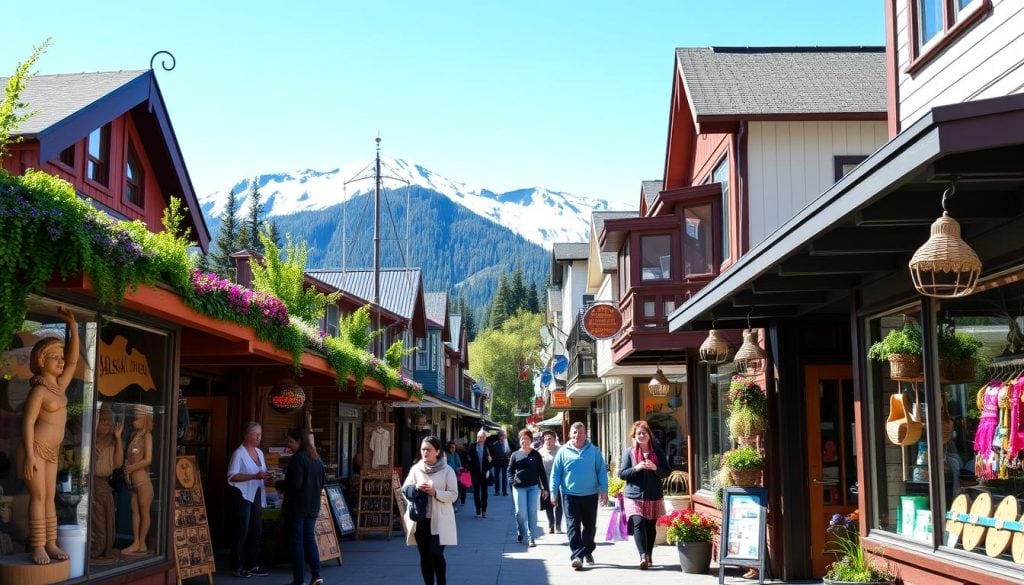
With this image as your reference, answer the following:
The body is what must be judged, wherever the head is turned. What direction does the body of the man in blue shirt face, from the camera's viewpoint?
toward the camera

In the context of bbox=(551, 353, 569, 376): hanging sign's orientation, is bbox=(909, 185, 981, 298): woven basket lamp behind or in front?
in front

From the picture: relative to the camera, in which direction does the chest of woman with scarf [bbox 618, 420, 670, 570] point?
toward the camera

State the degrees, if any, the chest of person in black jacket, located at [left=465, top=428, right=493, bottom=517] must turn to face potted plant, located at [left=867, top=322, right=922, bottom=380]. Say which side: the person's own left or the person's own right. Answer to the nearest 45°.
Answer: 0° — they already face it

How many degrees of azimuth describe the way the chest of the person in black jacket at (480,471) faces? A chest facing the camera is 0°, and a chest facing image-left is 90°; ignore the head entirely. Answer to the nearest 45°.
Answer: approximately 0°

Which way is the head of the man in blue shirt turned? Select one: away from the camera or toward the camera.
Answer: toward the camera

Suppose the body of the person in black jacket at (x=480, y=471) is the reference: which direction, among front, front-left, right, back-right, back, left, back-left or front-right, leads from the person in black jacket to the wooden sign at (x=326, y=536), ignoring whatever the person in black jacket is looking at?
front

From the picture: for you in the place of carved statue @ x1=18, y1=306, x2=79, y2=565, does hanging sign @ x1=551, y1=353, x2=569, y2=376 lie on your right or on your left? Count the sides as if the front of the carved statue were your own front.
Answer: on your left

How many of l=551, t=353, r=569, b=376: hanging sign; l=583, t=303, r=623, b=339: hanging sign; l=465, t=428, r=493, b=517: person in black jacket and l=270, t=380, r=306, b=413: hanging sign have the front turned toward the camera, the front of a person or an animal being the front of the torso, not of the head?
4

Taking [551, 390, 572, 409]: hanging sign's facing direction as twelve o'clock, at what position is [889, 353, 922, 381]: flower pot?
The flower pot is roughly at 12 o'clock from the hanging sign.

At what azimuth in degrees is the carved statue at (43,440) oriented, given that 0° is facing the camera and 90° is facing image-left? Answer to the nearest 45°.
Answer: approximately 315°

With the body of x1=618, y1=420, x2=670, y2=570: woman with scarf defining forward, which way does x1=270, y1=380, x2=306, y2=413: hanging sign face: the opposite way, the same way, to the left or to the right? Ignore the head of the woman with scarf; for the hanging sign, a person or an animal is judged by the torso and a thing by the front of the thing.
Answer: the same way

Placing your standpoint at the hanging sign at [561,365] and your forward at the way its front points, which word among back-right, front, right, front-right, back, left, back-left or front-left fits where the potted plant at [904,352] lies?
front

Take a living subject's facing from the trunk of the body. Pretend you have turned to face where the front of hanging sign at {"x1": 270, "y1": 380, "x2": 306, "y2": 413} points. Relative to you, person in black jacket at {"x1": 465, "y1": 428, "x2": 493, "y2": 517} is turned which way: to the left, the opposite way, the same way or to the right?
the same way

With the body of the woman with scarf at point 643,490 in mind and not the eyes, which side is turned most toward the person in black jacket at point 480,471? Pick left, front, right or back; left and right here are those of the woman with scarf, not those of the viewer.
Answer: back

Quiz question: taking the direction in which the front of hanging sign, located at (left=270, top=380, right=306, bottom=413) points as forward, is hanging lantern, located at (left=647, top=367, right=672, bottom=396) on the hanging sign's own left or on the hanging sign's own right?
on the hanging sign's own left
